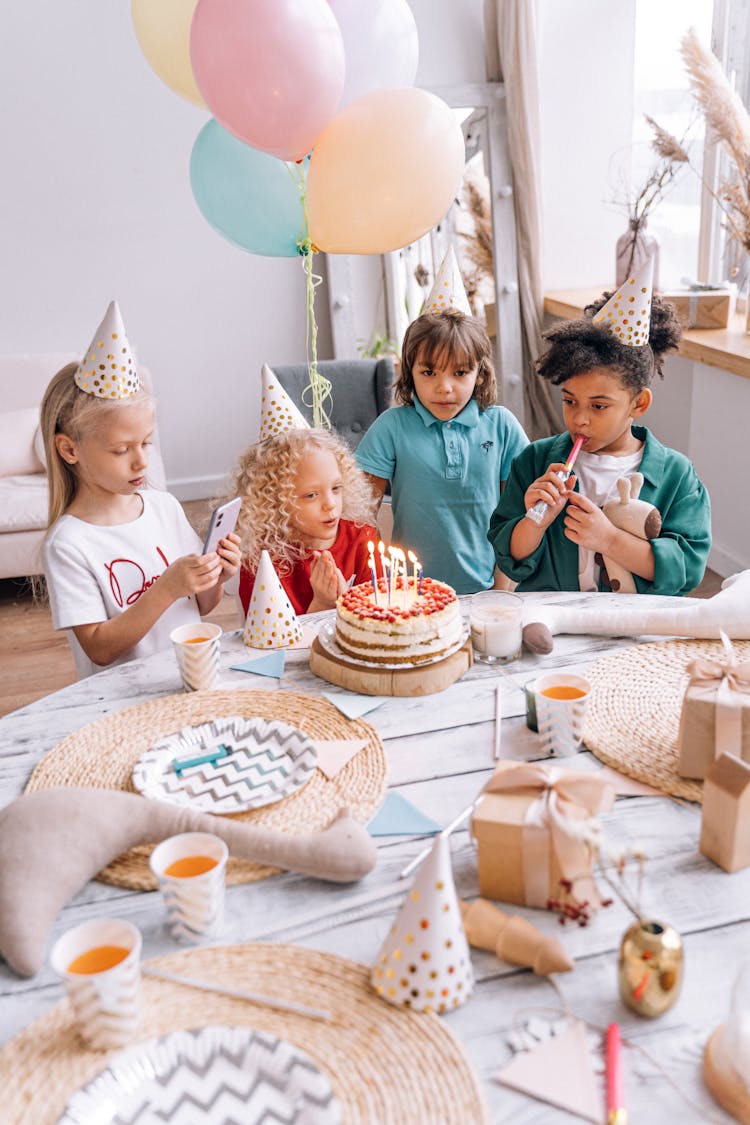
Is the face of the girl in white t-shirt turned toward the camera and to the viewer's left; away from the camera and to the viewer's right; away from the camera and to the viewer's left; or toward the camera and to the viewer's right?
toward the camera and to the viewer's right

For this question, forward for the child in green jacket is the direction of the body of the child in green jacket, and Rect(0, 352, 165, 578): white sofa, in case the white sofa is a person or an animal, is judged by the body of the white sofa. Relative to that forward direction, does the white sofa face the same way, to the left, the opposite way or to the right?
the same way

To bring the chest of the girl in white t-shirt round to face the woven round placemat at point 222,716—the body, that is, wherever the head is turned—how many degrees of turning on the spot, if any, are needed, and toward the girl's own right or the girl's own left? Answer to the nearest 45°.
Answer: approximately 45° to the girl's own right

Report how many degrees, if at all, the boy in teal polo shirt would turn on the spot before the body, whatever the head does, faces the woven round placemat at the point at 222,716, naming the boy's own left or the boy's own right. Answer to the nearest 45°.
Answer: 0° — they already face it

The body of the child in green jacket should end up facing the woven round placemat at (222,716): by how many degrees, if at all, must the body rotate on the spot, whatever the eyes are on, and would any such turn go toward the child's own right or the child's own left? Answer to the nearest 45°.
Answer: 0° — they already face it

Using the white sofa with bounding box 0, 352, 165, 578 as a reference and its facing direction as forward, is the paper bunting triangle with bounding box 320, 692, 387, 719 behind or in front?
in front

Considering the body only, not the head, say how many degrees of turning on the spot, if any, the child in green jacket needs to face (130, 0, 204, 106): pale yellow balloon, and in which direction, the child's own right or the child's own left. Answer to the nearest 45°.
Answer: approximately 90° to the child's own right

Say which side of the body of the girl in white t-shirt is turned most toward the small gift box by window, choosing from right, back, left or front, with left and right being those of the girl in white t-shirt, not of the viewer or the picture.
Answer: left

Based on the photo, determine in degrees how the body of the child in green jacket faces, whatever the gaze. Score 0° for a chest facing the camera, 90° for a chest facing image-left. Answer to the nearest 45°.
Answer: approximately 45°
